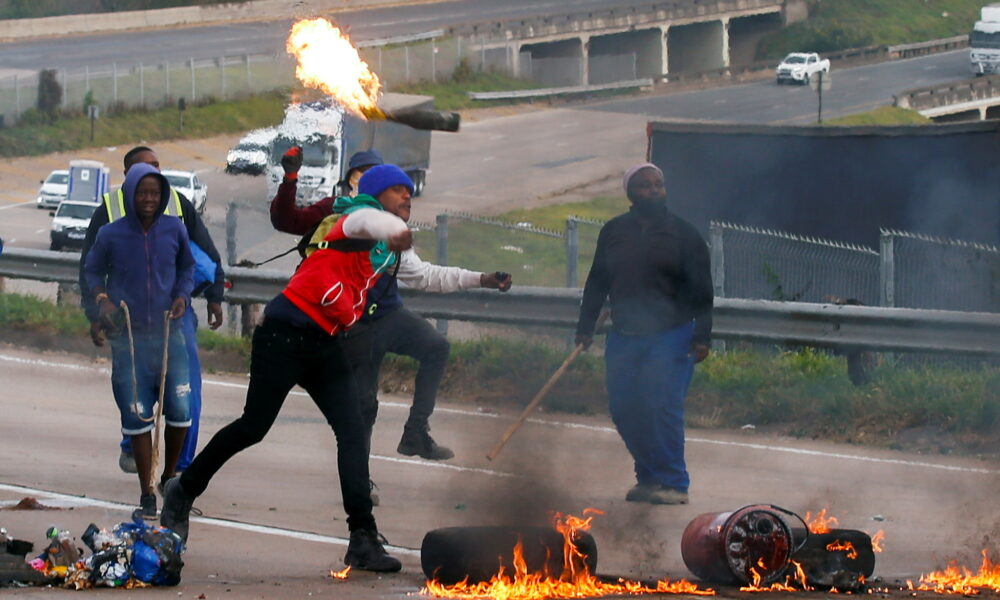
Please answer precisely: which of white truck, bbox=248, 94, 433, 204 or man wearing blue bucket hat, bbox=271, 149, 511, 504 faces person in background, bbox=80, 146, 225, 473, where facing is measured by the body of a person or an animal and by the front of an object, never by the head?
the white truck

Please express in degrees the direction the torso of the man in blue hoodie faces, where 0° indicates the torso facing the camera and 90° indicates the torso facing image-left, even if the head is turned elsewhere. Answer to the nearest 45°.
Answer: approximately 0°

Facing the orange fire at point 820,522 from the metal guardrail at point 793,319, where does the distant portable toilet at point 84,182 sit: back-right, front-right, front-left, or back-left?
back-right

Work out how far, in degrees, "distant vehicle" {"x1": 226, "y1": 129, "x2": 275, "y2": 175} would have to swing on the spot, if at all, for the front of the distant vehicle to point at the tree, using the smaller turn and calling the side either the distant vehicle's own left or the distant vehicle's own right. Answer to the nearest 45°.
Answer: approximately 135° to the distant vehicle's own right

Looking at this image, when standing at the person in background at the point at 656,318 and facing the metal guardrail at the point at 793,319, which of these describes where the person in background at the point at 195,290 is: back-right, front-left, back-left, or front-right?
back-left
